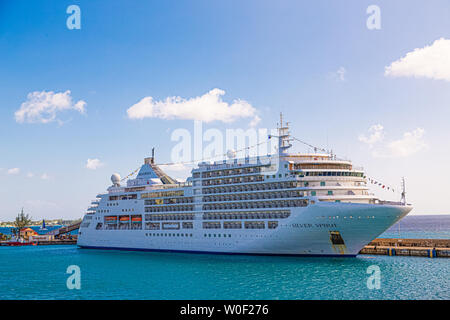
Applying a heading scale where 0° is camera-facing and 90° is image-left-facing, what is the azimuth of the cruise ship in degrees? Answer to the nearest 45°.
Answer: approximately 315°
